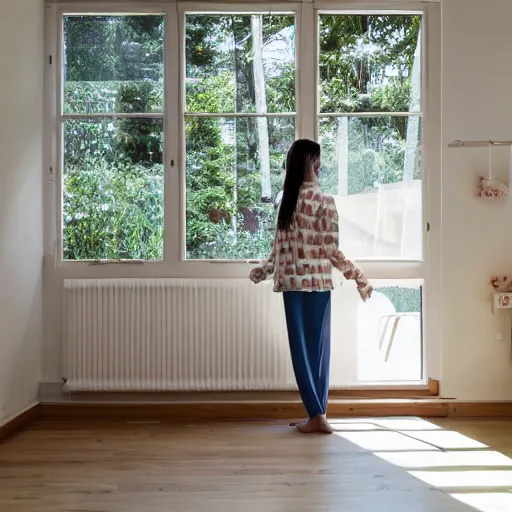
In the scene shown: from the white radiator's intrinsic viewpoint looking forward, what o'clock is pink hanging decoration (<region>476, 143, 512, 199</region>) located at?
The pink hanging decoration is roughly at 9 o'clock from the white radiator.

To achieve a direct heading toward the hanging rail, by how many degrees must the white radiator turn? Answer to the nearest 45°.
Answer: approximately 90° to its left

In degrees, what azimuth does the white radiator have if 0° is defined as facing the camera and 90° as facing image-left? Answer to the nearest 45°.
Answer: approximately 0°

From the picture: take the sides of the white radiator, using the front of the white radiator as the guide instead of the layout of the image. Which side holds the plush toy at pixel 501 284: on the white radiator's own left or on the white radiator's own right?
on the white radiator's own left
